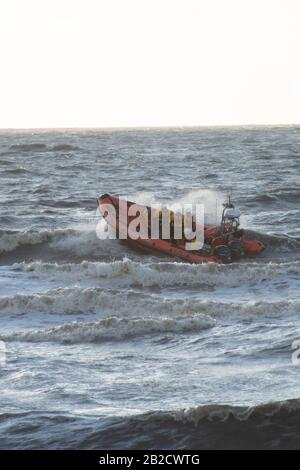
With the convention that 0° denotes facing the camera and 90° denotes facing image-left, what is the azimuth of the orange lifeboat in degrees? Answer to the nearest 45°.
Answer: approximately 135°
